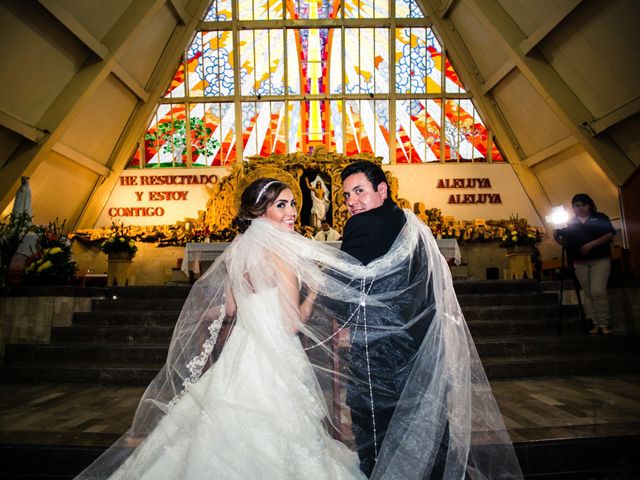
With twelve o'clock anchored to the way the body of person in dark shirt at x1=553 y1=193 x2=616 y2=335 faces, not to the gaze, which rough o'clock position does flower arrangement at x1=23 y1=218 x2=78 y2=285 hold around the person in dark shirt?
The flower arrangement is roughly at 2 o'clock from the person in dark shirt.

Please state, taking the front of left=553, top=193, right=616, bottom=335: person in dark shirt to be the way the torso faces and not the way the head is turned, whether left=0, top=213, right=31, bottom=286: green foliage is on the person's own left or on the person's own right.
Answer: on the person's own right

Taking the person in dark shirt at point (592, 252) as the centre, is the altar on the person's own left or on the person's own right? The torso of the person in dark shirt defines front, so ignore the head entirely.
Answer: on the person's own right

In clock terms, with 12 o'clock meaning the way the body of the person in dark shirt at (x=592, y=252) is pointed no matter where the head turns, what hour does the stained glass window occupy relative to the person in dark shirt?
The stained glass window is roughly at 4 o'clock from the person in dark shirt.

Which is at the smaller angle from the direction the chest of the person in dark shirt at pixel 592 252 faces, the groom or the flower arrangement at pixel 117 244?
the groom

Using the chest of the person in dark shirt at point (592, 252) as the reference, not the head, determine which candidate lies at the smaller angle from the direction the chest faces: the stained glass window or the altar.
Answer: the altar

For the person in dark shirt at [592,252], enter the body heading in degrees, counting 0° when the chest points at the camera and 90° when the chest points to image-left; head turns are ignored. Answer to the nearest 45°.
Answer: approximately 0°

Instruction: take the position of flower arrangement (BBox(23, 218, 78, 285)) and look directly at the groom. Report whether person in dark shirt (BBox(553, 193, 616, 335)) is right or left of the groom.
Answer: left

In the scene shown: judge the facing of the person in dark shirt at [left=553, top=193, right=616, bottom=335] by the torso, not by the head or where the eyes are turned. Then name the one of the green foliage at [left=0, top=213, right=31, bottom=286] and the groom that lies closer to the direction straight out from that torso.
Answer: the groom
